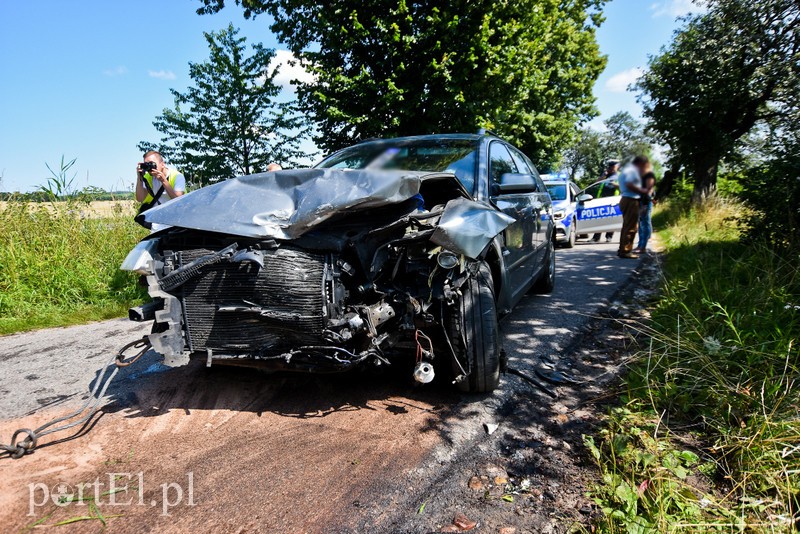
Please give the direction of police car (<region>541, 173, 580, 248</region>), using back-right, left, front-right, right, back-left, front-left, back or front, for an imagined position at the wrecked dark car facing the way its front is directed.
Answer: back

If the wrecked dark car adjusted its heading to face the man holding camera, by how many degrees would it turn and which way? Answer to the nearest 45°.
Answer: approximately 90° to its right

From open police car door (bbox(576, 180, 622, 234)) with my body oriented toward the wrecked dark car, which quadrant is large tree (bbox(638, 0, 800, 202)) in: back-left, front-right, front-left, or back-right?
back-left

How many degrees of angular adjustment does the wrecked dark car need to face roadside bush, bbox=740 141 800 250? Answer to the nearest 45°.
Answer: approximately 135° to its left

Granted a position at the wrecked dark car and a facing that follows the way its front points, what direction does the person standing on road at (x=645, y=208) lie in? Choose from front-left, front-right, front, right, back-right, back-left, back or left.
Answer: back

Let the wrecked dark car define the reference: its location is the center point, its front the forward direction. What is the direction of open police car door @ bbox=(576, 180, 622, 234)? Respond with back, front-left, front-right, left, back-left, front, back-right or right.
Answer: back

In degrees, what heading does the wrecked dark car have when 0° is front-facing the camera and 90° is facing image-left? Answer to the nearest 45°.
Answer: approximately 45°
